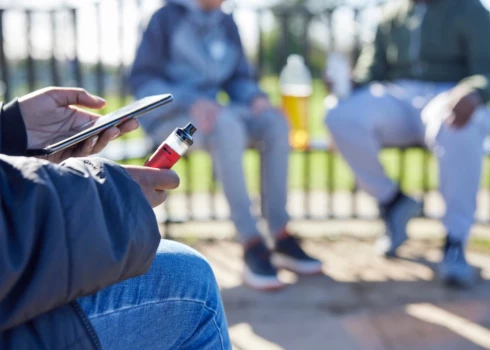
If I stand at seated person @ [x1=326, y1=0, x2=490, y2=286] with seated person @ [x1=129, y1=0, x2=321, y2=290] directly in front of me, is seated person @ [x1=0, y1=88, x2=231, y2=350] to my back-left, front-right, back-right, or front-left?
front-left

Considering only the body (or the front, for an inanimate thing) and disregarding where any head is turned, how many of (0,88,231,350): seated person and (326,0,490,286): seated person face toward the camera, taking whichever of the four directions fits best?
1

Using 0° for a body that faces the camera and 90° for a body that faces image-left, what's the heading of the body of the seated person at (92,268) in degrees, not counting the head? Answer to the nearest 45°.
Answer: approximately 270°

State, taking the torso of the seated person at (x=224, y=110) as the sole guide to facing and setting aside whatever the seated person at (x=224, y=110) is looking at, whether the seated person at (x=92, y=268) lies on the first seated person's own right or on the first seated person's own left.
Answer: on the first seated person's own right

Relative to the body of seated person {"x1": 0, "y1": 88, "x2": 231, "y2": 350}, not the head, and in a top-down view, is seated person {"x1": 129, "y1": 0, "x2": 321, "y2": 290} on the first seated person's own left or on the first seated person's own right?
on the first seated person's own left

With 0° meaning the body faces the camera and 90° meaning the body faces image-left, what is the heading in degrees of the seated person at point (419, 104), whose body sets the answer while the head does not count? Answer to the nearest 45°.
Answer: approximately 0°

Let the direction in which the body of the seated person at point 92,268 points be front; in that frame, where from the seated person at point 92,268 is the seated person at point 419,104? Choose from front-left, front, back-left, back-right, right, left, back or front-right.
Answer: front-left

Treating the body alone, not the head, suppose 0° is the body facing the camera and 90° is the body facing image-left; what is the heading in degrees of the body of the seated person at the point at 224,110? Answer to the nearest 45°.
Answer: approximately 315°
